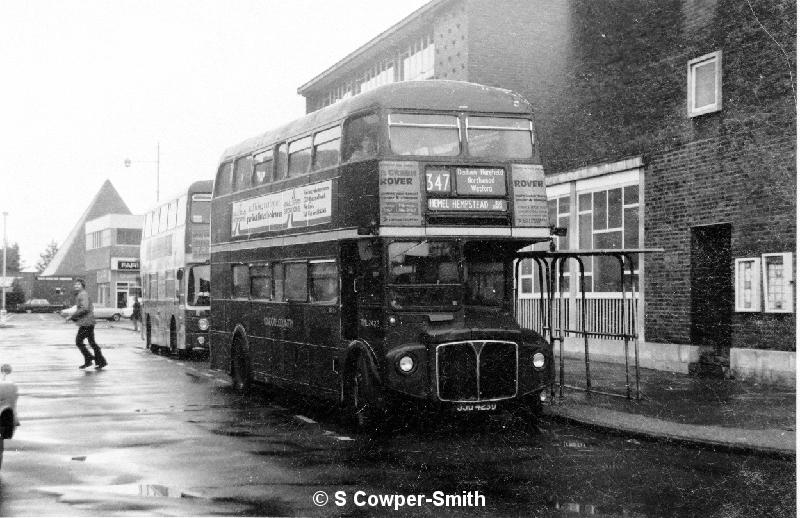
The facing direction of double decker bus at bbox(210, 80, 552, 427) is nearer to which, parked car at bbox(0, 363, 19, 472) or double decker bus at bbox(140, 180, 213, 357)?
the parked car

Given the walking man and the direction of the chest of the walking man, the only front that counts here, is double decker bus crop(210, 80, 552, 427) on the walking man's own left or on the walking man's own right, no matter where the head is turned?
on the walking man's own left

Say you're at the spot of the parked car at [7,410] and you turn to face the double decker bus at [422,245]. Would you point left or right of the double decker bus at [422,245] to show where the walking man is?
left

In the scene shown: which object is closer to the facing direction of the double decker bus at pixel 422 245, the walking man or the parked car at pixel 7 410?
the parked car

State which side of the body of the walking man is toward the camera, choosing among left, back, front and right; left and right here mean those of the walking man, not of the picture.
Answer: left

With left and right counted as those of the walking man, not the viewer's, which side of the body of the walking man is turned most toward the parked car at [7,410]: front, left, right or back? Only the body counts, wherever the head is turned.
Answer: left

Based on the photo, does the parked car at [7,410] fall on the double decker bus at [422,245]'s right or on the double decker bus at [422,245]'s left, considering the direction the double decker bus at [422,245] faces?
on its right

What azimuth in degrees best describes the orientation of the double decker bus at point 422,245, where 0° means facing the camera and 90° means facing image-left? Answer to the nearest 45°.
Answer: approximately 315°

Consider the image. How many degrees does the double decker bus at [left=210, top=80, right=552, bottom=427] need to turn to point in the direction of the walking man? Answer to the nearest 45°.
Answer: approximately 180°
